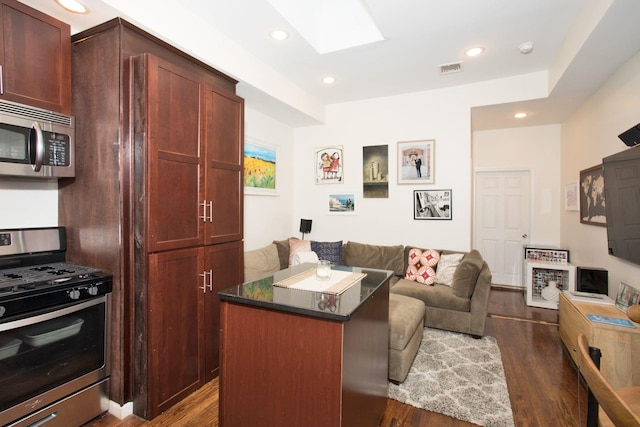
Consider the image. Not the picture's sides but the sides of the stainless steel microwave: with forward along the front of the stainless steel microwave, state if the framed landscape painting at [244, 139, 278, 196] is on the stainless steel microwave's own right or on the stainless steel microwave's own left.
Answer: on the stainless steel microwave's own left

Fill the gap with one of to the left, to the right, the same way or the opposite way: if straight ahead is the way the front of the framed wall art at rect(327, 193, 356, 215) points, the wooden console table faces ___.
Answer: to the right

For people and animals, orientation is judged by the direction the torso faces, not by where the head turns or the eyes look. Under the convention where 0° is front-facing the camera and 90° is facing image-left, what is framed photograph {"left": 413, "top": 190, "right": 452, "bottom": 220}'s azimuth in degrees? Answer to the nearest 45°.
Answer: approximately 0°

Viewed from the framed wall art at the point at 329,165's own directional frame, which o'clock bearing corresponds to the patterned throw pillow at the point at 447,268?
The patterned throw pillow is roughly at 10 o'clock from the framed wall art.

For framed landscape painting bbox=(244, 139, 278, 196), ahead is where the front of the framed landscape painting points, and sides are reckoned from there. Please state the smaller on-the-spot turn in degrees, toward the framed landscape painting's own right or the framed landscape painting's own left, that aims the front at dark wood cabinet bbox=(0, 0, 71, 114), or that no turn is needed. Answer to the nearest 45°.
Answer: approximately 90° to the framed landscape painting's own right

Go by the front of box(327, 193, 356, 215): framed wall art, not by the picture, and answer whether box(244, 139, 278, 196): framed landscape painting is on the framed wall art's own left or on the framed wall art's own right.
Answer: on the framed wall art's own right

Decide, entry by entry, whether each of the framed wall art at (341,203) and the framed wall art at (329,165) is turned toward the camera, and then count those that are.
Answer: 2
